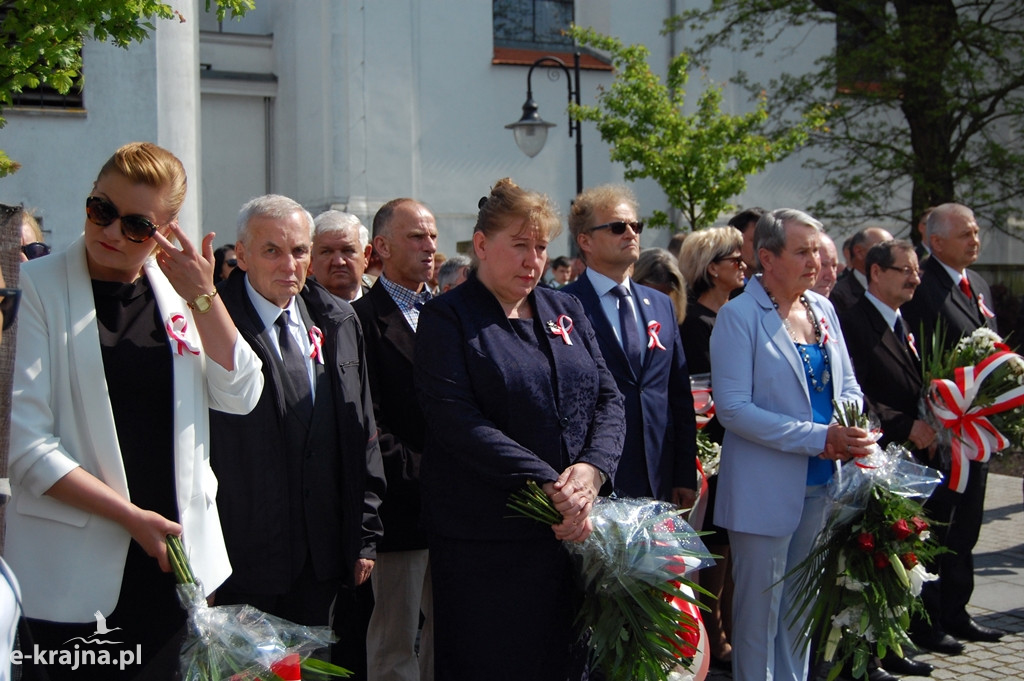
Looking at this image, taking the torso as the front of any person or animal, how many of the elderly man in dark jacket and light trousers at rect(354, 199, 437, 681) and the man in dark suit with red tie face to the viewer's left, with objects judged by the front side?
0

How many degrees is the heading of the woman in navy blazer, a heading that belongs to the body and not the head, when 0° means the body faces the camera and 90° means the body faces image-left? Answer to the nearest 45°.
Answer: approximately 315°

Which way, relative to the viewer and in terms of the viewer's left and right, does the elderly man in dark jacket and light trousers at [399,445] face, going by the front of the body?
facing the viewer and to the right of the viewer

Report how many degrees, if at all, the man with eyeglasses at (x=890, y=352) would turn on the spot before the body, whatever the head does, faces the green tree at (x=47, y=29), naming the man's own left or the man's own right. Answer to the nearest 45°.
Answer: approximately 90° to the man's own right

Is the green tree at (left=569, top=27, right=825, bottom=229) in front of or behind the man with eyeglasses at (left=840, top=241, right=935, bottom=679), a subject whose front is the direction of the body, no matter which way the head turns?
behind

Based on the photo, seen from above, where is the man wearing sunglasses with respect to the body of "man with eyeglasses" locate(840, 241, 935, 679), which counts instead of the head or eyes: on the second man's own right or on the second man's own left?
on the second man's own right
